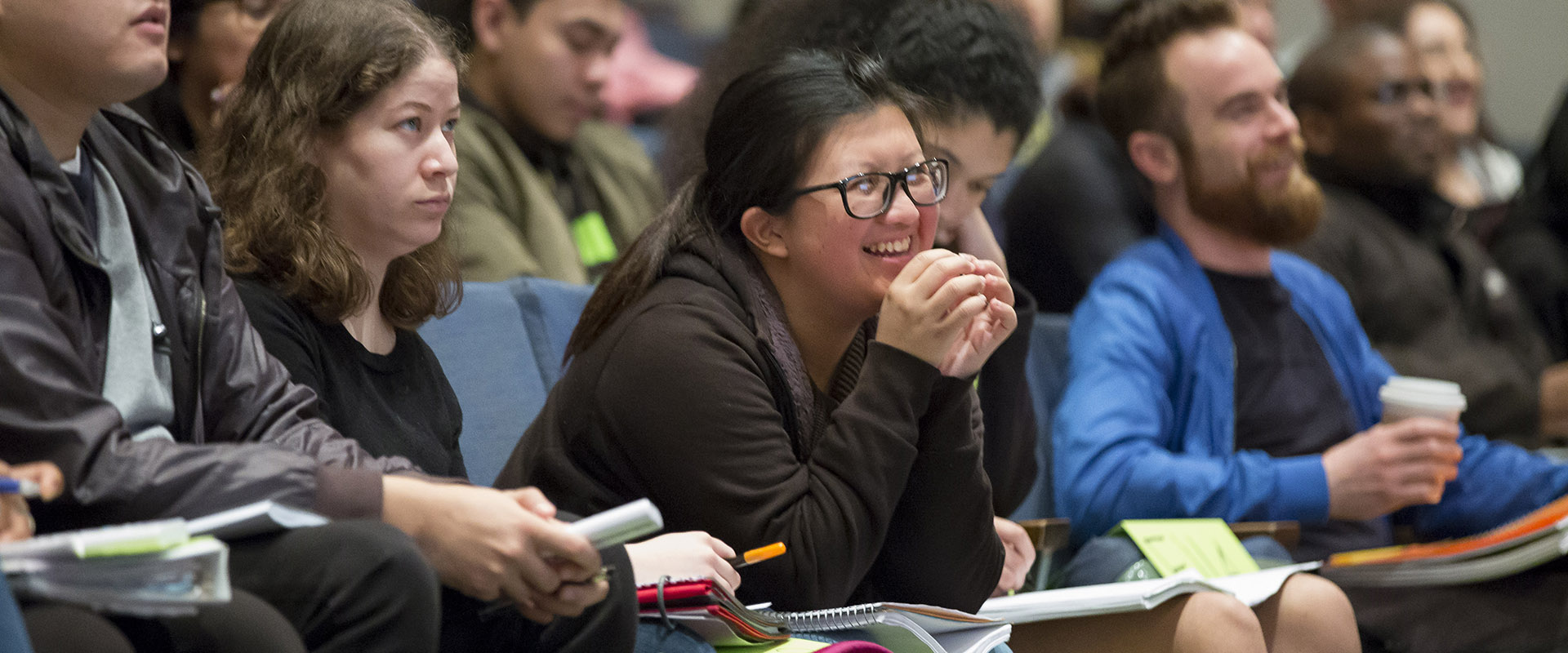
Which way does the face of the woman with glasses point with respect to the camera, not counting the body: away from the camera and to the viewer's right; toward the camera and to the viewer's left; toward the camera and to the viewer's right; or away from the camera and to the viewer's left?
toward the camera and to the viewer's right

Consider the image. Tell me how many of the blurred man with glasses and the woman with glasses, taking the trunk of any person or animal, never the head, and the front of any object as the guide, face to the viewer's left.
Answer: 0

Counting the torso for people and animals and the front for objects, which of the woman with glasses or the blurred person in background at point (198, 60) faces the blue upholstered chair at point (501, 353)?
the blurred person in background

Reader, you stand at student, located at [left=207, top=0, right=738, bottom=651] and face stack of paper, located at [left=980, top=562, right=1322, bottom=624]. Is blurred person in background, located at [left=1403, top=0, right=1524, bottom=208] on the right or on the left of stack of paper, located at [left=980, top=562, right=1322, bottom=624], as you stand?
left

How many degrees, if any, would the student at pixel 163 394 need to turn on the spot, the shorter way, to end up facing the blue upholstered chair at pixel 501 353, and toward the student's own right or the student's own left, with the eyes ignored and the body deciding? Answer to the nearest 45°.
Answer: approximately 90° to the student's own left

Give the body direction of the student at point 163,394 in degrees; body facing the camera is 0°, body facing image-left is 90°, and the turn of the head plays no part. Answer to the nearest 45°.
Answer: approximately 315°

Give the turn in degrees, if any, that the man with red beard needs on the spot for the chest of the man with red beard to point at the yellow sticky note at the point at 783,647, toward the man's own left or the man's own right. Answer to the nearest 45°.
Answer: approximately 45° to the man's own right

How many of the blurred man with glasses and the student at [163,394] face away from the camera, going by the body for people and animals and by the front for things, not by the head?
0

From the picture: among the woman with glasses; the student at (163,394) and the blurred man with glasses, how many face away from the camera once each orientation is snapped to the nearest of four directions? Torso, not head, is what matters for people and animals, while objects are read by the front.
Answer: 0

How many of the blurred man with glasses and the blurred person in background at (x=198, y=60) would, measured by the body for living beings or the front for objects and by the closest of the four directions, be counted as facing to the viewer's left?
0

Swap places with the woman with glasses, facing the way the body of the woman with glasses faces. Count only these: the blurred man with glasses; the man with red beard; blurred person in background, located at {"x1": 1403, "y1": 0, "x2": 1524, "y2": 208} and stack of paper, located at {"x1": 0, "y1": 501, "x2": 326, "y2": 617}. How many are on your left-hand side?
3
